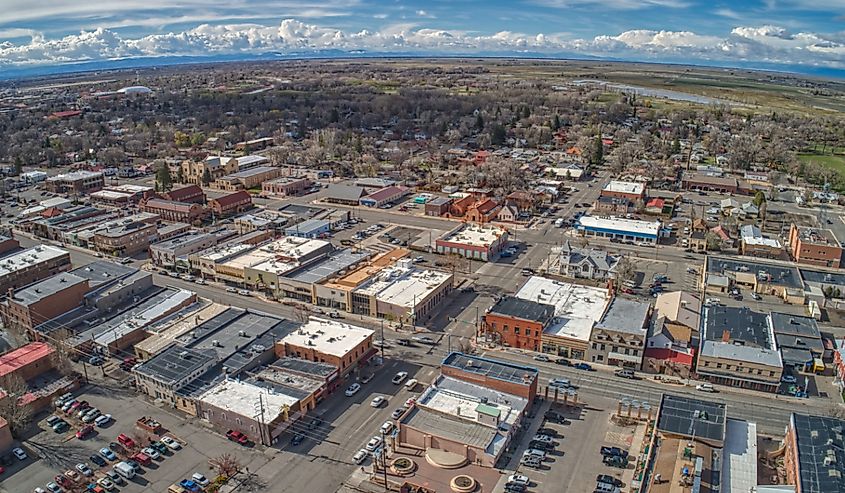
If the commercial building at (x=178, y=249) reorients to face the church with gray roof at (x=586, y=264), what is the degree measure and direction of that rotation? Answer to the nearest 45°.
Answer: approximately 90° to its left

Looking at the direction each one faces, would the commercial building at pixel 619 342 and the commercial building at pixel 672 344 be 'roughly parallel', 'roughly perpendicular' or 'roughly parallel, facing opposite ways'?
roughly parallel

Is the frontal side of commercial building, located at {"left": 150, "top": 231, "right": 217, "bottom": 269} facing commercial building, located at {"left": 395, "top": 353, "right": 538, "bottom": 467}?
no

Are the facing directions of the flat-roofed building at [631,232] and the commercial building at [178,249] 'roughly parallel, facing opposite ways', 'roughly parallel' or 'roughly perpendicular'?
roughly parallel

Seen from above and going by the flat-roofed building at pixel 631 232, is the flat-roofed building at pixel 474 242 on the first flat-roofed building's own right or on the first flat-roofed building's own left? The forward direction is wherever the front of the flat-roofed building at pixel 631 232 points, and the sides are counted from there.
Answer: on the first flat-roofed building's own right

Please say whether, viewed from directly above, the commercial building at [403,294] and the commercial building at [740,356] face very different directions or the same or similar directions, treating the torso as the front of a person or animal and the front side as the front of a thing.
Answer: same or similar directions

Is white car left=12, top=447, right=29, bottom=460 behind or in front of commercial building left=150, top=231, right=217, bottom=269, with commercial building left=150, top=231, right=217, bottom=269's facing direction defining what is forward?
in front

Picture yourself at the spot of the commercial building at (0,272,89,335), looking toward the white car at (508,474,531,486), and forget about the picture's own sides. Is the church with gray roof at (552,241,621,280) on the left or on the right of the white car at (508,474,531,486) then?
left

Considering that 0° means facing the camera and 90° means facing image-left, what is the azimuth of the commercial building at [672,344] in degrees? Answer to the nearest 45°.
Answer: approximately 0°

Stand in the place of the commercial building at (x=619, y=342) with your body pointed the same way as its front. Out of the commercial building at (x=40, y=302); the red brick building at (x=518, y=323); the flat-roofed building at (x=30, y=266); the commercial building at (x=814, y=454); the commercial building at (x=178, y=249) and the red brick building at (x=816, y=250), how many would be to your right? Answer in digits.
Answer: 4

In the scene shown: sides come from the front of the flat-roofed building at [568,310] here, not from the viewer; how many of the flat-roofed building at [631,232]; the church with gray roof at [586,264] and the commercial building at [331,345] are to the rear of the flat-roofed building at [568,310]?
2

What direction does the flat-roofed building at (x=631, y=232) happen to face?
toward the camera

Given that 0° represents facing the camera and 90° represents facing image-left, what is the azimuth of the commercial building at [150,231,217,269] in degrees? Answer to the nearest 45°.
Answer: approximately 45°

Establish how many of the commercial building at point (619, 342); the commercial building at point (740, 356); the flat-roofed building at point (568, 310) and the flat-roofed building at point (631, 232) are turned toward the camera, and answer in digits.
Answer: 4

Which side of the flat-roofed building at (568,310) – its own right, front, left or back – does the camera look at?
front

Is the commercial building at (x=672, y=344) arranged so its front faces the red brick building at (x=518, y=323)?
no

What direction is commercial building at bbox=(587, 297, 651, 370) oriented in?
toward the camera

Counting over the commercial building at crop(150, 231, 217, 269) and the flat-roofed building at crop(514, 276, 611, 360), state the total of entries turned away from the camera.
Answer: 0
